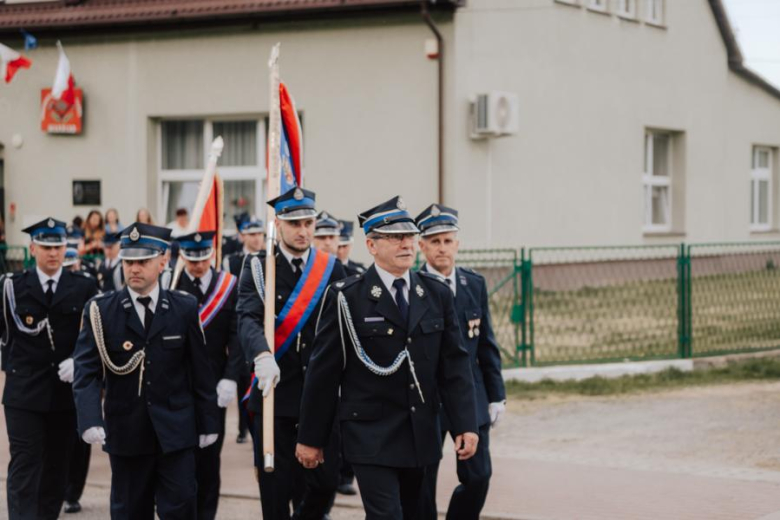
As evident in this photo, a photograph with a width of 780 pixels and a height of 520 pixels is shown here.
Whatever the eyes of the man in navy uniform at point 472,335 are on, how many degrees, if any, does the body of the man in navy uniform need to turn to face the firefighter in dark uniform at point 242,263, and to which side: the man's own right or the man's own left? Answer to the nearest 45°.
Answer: approximately 135° to the man's own right

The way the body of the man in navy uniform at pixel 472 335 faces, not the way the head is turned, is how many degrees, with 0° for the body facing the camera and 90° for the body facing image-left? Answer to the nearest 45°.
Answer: approximately 0°

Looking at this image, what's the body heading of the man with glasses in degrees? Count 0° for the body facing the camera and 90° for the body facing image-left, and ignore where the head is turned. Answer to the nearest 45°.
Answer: approximately 315°

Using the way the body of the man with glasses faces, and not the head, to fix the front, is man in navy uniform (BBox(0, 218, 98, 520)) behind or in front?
behind

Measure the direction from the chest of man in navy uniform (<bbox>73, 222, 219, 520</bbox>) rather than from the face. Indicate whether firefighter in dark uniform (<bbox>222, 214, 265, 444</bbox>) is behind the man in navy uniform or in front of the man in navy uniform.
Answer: behind

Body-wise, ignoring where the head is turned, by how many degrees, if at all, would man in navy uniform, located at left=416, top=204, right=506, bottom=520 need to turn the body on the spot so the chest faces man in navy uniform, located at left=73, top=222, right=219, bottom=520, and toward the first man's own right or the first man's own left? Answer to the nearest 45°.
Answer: approximately 90° to the first man's own right

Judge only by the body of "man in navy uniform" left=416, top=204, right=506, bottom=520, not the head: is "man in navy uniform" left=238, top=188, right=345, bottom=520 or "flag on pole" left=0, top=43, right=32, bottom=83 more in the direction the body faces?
the man in navy uniform

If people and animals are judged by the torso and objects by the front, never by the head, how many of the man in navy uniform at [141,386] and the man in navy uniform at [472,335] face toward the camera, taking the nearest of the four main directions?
2

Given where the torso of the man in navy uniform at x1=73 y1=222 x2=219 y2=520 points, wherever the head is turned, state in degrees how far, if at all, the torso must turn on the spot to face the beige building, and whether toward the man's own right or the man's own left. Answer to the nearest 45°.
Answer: approximately 180°

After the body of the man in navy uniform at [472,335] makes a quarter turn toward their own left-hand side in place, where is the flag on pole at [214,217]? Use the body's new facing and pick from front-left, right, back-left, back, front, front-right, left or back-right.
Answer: back-left
